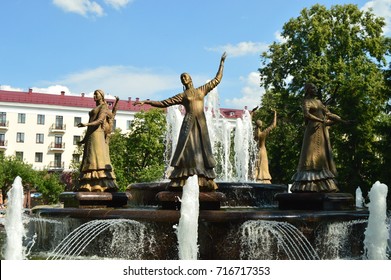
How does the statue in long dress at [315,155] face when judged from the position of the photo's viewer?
facing the viewer and to the right of the viewer

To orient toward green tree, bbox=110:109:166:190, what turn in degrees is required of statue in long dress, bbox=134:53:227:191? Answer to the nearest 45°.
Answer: approximately 180°

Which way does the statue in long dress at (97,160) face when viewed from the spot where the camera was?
facing the viewer and to the left of the viewer

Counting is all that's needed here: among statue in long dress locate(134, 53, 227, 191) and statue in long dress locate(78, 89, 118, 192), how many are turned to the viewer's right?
0

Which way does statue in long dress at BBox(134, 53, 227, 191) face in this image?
toward the camera

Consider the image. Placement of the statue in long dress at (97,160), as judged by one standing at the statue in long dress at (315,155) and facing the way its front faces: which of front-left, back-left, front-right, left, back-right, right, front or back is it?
back-right

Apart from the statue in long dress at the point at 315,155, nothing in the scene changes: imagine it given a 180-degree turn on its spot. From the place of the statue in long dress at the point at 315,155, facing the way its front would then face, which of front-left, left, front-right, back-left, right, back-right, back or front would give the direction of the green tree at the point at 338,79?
front-right

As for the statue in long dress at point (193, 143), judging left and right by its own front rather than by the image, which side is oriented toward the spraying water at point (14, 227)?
right

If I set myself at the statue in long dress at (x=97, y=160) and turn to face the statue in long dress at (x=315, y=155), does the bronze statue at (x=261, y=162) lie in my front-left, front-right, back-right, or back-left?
front-left

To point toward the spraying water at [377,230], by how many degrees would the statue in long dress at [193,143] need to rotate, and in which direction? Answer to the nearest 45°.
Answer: approximately 45° to its left

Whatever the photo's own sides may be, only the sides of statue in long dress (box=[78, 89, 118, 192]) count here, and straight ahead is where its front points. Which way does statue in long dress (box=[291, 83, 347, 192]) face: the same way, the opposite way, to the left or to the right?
to the left

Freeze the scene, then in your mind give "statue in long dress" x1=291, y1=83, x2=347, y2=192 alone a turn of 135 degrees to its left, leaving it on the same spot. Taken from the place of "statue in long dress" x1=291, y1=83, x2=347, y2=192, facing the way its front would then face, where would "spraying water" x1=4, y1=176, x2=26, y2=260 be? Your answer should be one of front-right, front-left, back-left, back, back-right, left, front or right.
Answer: back-left
